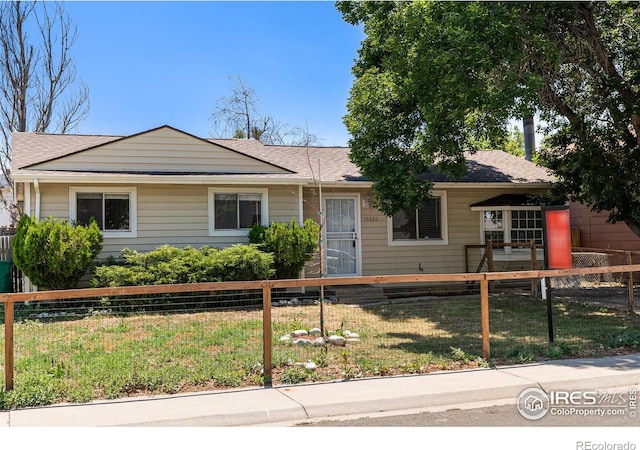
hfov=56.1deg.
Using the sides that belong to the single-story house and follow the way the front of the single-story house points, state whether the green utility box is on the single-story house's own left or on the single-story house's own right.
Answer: on the single-story house's own right

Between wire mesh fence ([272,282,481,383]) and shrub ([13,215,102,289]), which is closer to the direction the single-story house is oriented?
the wire mesh fence

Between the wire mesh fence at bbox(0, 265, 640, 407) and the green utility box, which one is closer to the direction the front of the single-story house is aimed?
the wire mesh fence

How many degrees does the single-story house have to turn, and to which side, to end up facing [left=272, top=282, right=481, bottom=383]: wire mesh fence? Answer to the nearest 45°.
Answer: approximately 45° to its left

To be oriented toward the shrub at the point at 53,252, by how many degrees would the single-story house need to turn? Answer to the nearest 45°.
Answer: approximately 45° to its right

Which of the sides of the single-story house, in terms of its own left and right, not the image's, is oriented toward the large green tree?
left

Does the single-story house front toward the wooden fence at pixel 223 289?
yes

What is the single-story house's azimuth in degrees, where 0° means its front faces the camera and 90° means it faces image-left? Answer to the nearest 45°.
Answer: approximately 0°

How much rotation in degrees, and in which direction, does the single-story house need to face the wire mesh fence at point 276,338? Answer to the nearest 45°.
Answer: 0° — it already faces it
